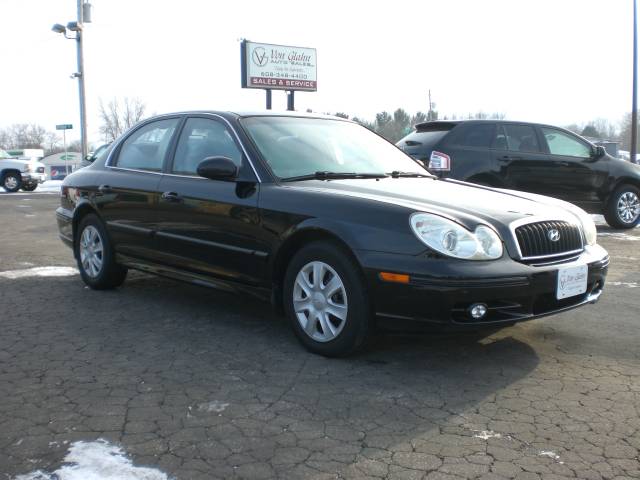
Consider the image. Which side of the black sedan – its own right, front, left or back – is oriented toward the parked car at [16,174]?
back

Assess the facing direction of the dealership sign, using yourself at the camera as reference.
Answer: facing the viewer and to the right of the viewer

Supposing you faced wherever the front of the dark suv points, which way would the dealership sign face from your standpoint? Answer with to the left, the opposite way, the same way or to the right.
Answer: to the right

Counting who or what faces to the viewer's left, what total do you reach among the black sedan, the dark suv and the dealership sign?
0

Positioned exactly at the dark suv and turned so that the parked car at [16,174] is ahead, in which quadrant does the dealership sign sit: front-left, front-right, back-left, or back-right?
front-right

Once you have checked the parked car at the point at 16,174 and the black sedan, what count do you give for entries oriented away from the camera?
0

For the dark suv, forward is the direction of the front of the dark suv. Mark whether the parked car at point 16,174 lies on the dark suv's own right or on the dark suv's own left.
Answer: on the dark suv's own left

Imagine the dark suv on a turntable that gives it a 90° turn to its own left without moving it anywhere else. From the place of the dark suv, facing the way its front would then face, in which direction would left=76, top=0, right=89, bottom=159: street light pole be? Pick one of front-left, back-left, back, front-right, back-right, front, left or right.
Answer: front

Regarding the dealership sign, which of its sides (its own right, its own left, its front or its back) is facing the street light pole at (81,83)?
right

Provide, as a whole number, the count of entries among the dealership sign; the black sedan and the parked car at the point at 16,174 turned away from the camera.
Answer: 0

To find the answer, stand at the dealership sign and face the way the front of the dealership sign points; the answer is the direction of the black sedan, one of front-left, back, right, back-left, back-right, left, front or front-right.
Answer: front-right
